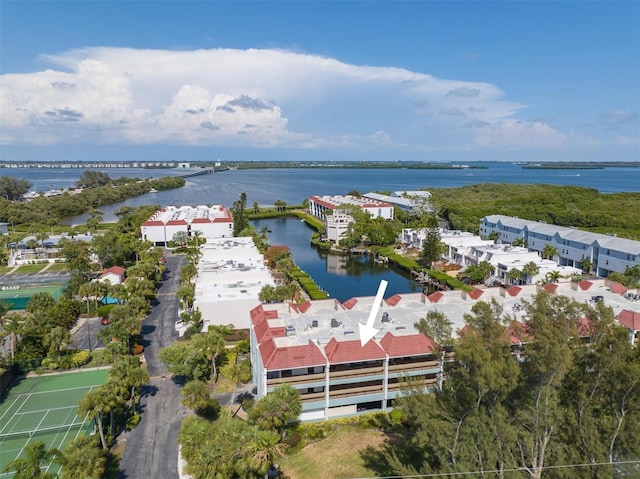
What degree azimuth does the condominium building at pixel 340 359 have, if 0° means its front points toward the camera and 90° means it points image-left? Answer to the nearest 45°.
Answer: approximately 0°

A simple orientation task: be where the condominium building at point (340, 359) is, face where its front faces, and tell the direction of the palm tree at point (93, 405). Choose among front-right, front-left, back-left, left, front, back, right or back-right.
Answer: front-right

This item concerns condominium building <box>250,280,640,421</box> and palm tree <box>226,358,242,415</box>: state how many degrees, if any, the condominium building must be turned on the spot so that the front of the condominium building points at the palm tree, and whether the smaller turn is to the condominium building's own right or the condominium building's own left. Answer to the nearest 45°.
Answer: approximately 90° to the condominium building's own right

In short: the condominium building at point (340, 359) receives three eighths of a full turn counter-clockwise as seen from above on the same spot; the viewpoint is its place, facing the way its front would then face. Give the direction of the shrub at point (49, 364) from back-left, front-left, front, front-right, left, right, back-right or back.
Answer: back-left

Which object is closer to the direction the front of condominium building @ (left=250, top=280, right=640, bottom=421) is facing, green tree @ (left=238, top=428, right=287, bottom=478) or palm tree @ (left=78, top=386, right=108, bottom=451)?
the green tree

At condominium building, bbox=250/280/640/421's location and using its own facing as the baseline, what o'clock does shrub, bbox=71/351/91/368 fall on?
The shrub is roughly at 3 o'clock from the condominium building.

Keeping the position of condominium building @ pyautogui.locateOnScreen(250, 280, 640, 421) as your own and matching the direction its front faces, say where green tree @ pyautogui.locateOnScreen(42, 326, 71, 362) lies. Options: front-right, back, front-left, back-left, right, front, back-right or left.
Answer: right

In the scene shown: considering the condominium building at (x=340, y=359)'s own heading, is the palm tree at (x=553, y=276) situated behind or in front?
behind

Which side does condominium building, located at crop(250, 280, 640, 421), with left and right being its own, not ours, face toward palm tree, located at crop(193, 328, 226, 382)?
right

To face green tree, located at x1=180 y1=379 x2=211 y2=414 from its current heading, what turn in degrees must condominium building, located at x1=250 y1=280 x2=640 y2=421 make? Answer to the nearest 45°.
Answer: approximately 45° to its right

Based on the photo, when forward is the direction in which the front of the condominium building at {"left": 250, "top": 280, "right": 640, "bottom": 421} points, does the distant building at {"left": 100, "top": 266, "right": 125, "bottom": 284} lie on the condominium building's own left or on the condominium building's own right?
on the condominium building's own right

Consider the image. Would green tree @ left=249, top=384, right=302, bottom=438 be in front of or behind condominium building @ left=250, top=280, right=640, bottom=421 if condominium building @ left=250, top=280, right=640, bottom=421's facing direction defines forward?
in front

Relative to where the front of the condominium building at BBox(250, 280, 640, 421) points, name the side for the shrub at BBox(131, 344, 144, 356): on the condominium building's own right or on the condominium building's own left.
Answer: on the condominium building's own right

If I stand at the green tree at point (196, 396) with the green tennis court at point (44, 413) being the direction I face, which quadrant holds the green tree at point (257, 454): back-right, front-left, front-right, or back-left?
back-left
